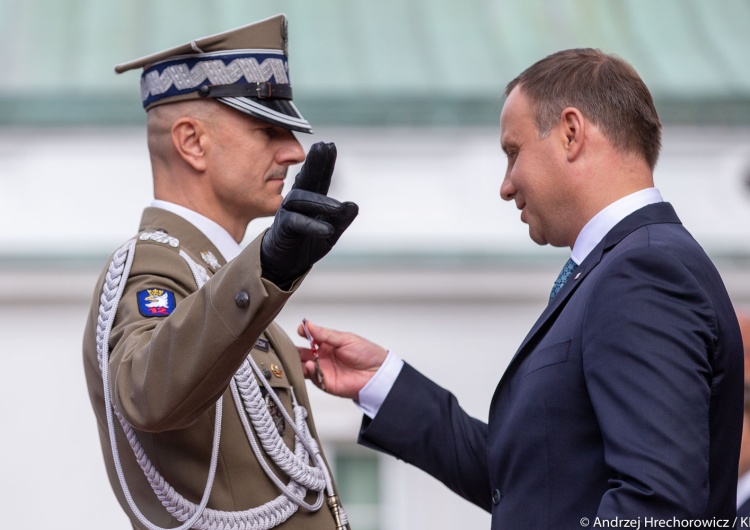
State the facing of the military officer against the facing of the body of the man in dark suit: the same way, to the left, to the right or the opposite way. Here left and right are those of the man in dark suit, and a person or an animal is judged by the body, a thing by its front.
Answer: the opposite way

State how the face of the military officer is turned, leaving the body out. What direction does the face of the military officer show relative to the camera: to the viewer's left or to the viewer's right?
to the viewer's right

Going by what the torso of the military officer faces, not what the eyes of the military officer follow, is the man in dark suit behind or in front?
in front

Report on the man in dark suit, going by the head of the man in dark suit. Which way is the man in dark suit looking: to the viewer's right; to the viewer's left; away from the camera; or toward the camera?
to the viewer's left

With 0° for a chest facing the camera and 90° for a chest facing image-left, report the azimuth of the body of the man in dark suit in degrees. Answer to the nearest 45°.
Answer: approximately 90°

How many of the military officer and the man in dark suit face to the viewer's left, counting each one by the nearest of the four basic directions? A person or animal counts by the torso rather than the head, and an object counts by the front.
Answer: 1

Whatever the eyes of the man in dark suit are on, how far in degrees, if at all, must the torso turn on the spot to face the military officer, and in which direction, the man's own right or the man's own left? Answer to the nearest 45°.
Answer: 0° — they already face them

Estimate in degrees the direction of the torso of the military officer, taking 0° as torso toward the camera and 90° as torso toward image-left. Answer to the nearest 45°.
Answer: approximately 270°
